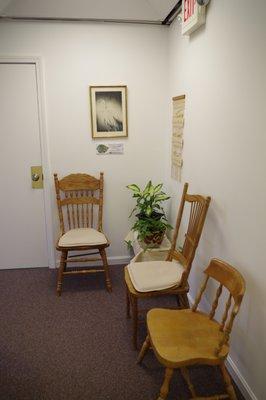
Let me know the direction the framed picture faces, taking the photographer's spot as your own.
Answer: facing the viewer

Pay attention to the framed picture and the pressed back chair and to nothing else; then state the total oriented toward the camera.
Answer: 2

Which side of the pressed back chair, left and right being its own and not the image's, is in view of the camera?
front

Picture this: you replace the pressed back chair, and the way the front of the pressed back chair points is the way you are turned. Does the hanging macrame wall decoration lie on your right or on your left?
on your left

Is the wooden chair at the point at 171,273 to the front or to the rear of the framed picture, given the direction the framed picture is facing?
to the front

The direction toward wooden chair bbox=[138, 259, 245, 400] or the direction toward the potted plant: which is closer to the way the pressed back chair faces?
the wooden chair

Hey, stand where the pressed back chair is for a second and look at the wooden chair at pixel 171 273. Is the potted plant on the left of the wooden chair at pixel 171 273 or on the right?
left

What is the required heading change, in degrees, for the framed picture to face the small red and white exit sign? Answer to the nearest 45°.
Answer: approximately 45° to its left

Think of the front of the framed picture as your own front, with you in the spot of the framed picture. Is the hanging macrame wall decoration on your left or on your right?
on your left
